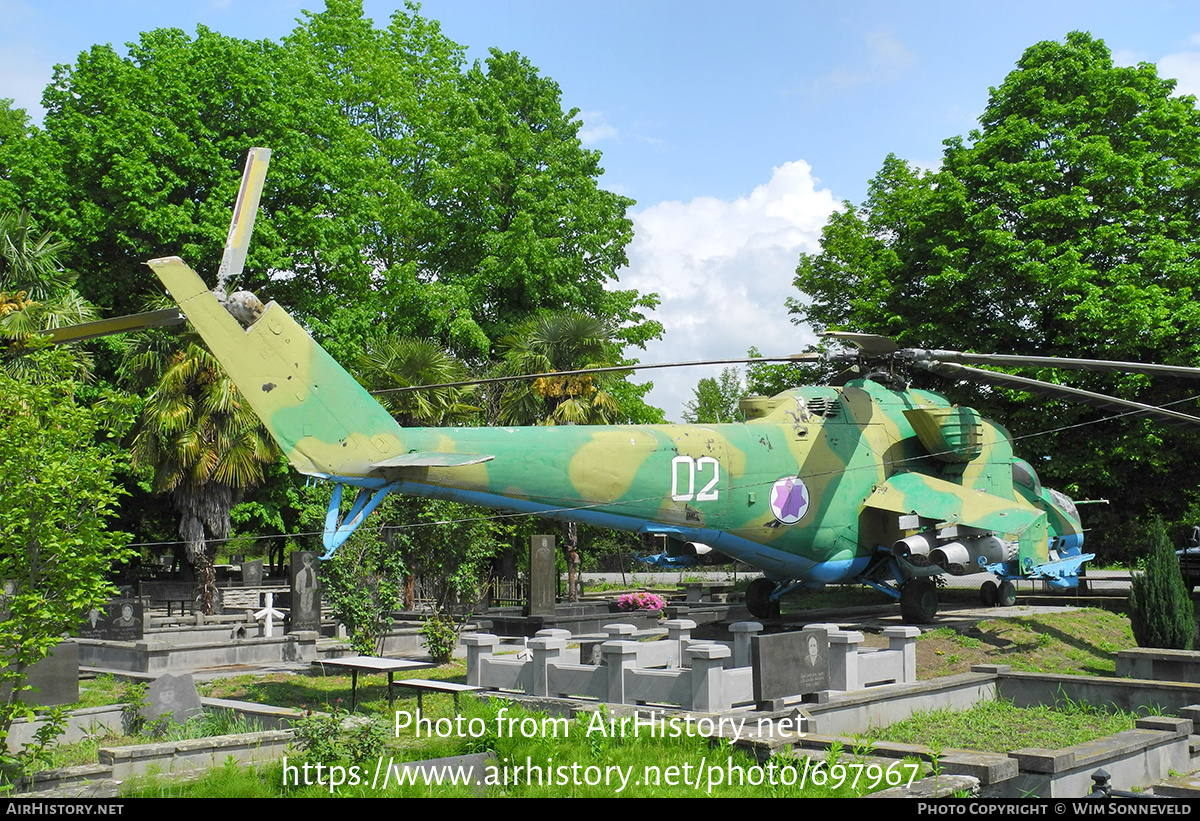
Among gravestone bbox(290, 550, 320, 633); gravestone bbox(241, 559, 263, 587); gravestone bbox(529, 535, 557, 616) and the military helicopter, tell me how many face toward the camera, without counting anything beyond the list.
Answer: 3

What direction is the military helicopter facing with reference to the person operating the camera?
facing away from the viewer and to the right of the viewer

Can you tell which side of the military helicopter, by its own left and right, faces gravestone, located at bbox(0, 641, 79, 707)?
back

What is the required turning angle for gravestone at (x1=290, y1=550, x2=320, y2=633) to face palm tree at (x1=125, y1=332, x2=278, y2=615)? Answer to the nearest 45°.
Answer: approximately 135° to its right

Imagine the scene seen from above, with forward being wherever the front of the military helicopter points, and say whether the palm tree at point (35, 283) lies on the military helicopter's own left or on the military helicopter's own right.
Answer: on the military helicopter's own left

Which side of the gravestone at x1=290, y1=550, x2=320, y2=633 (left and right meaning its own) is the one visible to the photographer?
front

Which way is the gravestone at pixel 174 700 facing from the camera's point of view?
toward the camera

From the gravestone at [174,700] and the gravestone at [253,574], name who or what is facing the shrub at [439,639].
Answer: the gravestone at [253,574]

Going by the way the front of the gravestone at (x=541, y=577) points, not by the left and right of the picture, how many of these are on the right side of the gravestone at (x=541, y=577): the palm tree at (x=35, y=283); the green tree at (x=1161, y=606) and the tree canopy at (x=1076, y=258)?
1

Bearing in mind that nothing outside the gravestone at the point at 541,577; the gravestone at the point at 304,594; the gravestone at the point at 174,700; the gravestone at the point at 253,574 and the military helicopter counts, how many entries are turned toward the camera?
4

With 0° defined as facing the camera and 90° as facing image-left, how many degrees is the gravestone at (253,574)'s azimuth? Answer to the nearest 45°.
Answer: approximately 0°
